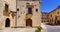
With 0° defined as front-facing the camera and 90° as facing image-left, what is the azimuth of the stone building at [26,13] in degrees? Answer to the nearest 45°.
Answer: approximately 0°
